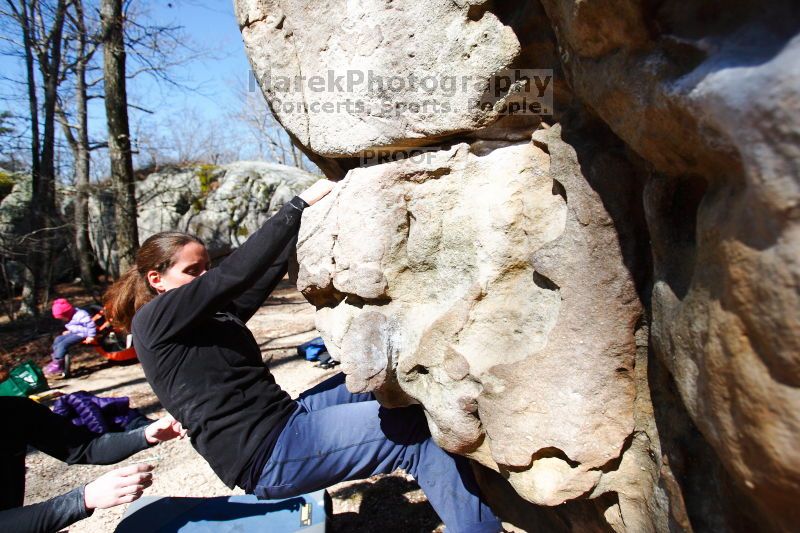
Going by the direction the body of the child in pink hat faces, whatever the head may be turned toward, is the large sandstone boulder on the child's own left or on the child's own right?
on the child's own left

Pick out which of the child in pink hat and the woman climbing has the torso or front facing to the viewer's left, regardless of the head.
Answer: the child in pink hat

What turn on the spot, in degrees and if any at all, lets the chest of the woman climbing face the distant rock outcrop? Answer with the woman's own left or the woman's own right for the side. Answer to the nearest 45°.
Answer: approximately 90° to the woman's own left

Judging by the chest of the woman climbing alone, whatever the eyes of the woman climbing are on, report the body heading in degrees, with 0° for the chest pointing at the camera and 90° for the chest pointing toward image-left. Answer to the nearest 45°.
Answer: approximately 270°

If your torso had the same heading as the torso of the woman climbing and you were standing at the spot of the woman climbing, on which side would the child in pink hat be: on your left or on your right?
on your left

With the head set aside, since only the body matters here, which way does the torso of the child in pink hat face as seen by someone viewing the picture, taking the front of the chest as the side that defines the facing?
to the viewer's left

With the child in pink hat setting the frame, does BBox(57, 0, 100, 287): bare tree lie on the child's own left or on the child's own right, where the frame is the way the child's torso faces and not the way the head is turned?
on the child's own right

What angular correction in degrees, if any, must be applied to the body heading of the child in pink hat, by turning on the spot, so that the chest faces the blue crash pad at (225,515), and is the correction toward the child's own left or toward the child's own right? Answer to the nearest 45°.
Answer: approximately 90° to the child's own left
